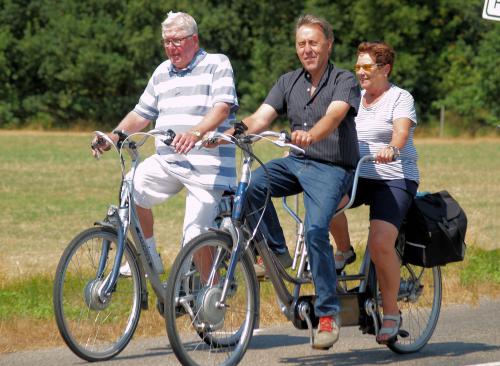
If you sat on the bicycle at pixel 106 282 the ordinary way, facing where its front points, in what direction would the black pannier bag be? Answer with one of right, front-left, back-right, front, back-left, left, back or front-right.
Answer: back-left

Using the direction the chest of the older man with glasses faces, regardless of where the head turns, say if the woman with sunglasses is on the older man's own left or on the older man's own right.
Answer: on the older man's own left

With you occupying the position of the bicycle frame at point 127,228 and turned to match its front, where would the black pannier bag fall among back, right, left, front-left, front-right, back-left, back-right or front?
back-left

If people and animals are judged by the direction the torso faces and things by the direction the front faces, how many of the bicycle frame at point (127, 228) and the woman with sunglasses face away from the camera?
0

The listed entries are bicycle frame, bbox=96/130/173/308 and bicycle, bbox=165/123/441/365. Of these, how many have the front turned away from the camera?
0

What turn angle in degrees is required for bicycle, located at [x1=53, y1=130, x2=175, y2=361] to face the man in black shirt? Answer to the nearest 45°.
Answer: approximately 135° to its left

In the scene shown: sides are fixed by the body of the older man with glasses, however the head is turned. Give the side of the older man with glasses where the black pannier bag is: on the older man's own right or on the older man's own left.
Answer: on the older man's own left

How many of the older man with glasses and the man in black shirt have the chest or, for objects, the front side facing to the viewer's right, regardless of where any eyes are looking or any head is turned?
0

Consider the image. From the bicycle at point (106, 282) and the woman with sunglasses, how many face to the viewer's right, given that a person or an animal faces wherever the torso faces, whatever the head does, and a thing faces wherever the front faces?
0

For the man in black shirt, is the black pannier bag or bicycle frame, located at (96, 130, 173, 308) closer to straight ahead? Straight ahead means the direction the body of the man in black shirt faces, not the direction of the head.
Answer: the bicycle frame
